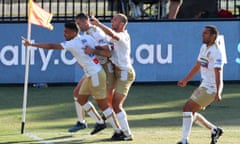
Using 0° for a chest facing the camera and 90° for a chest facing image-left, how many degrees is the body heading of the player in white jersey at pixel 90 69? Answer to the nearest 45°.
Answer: approximately 90°

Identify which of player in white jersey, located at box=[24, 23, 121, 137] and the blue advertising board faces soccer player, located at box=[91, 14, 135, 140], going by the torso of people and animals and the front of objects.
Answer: the blue advertising board

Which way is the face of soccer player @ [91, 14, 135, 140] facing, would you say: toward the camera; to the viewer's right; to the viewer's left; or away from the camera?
to the viewer's left

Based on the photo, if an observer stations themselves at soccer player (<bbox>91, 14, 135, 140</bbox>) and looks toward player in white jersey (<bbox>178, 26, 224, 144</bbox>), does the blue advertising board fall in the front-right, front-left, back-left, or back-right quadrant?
back-left

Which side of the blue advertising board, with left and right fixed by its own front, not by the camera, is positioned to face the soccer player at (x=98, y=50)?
front

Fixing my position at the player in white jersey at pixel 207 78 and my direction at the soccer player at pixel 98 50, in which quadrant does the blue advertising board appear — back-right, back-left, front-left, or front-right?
front-right

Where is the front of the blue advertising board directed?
toward the camera
